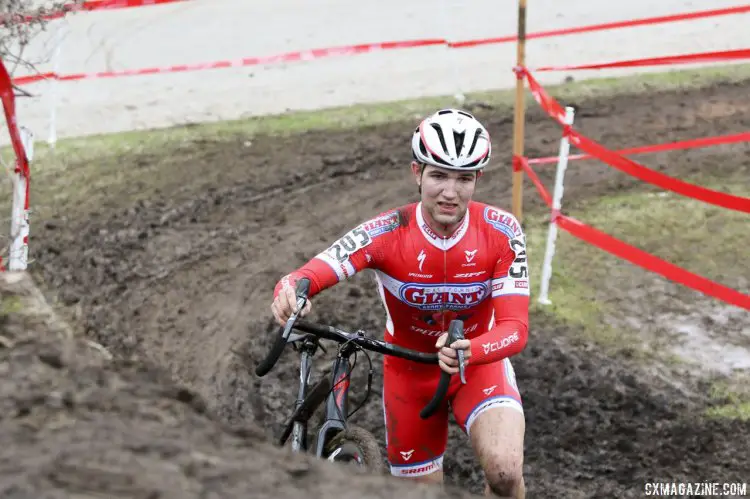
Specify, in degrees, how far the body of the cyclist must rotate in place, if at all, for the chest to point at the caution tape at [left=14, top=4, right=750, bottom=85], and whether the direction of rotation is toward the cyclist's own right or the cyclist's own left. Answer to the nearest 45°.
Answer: approximately 180°

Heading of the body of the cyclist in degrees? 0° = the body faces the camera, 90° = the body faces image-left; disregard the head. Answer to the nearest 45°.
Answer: approximately 0°

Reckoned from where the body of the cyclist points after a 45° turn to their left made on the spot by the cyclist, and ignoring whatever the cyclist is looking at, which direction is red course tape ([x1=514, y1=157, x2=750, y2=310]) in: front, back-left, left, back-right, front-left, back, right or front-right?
left

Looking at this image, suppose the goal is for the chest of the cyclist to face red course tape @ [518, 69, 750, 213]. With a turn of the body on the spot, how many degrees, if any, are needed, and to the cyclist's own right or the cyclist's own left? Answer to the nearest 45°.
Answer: approximately 135° to the cyclist's own left

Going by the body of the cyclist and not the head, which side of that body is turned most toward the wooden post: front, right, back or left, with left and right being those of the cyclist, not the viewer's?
back

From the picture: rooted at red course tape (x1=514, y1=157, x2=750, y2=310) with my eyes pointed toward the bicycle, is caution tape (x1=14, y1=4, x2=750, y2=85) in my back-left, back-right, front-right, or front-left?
back-right
